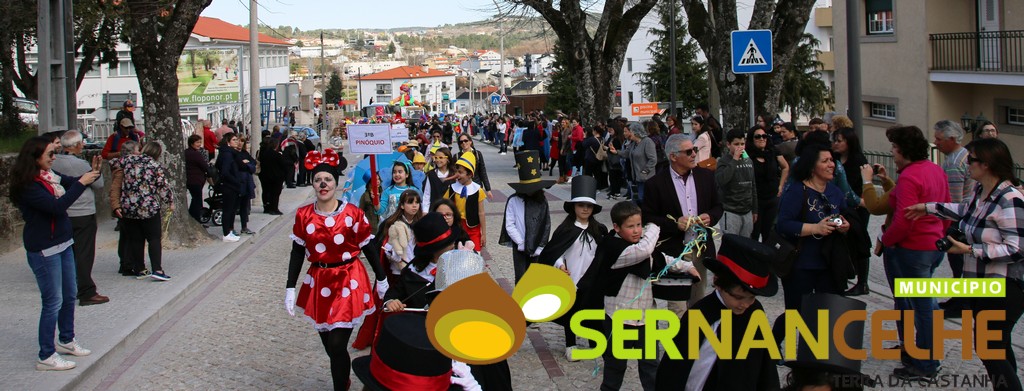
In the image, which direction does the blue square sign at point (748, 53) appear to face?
toward the camera

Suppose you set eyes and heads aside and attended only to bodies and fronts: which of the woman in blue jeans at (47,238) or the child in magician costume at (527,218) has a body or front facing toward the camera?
the child in magician costume

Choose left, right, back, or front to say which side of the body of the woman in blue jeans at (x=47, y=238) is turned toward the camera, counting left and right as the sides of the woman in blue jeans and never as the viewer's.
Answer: right

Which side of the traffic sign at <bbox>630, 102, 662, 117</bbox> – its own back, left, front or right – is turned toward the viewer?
front

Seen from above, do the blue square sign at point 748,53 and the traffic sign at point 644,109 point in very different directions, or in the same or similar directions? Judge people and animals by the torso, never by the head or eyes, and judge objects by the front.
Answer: same or similar directions

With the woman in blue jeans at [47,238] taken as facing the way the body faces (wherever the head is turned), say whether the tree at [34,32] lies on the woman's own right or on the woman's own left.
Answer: on the woman's own left

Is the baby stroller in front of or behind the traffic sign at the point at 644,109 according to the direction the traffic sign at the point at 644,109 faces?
in front

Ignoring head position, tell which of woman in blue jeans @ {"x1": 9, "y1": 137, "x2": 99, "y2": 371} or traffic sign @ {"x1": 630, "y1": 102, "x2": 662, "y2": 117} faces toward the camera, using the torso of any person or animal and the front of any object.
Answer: the traffic sign

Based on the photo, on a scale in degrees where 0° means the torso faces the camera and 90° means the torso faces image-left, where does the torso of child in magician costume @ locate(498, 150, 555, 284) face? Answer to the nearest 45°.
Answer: approximately 0°

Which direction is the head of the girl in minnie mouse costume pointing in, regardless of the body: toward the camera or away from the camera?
toward the camera

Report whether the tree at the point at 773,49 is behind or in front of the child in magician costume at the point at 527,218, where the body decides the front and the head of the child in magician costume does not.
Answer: behind
